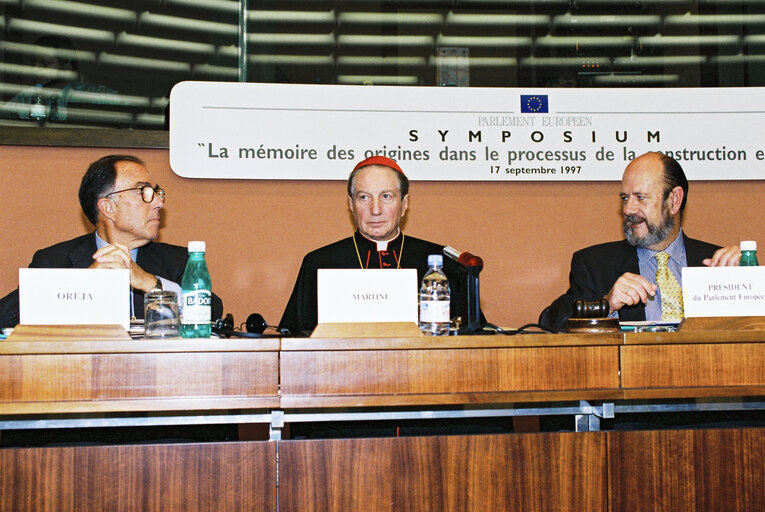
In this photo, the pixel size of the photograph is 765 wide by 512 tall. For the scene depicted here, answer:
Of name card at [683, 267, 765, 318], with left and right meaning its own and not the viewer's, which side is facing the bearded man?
back

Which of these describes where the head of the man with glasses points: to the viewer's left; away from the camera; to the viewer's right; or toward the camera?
to the viewer's right

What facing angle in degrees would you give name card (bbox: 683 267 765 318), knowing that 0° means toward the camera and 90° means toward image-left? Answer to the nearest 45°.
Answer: approximately 0°

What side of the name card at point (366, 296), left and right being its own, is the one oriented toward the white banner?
back

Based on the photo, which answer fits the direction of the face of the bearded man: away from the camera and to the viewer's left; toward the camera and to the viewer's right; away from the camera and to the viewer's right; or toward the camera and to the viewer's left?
toward the camera and to the viewer's left

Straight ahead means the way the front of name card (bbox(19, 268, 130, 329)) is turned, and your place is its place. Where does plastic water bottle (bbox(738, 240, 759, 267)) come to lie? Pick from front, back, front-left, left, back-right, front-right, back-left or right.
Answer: left

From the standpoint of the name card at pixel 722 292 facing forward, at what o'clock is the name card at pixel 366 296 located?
the name card at pixel 366 296 is roughly at 2 o'clock from the name card at pixel 722 292.

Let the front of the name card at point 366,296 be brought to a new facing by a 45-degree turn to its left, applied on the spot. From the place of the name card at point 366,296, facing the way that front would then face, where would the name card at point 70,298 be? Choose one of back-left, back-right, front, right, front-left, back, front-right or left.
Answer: back-right

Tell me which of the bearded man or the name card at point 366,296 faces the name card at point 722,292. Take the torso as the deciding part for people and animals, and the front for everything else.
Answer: the bearded man
